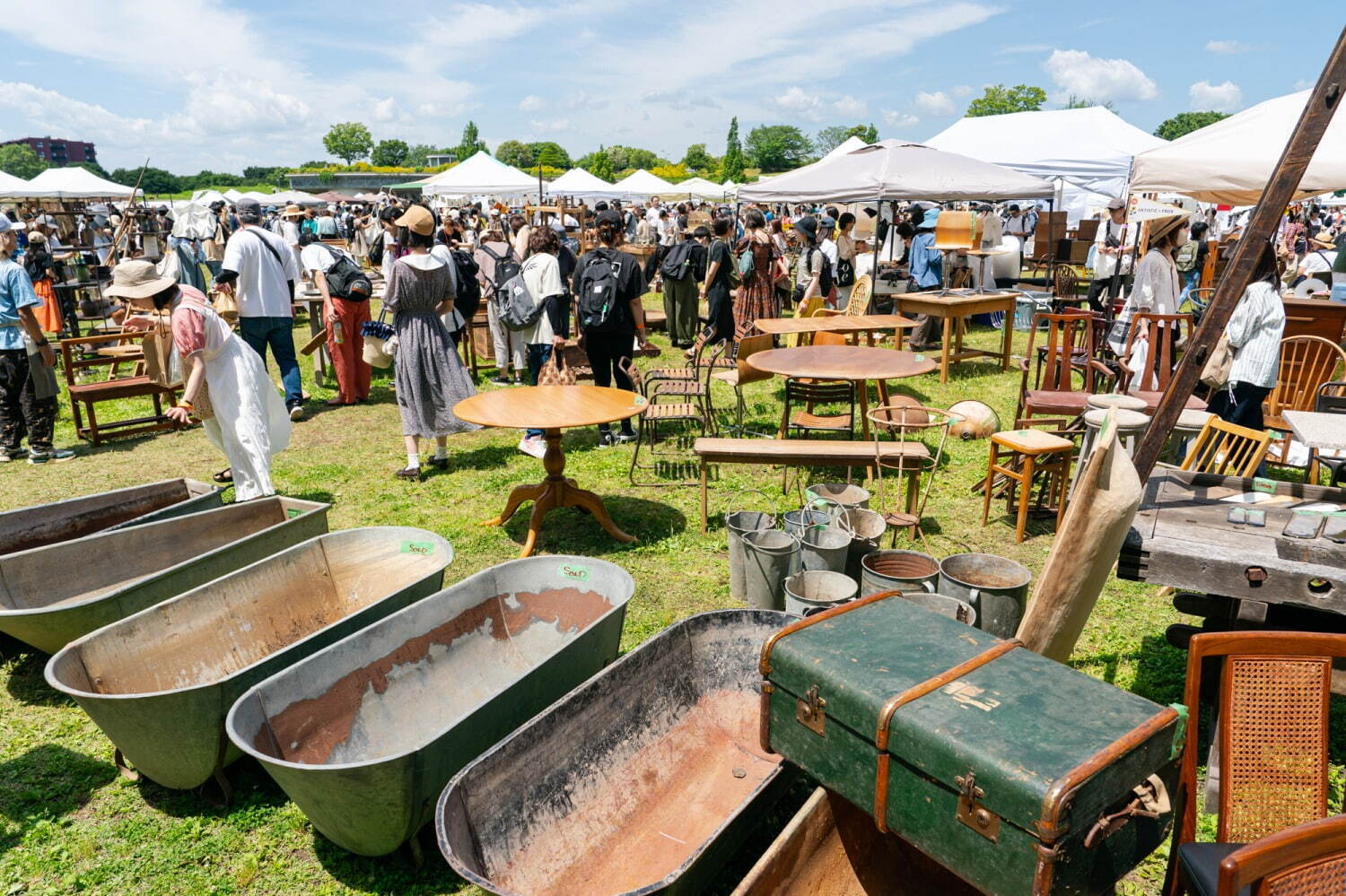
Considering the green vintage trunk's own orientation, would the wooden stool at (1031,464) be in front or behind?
behind

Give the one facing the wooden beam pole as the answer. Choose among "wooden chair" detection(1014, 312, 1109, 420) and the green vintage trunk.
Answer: the wooden chair

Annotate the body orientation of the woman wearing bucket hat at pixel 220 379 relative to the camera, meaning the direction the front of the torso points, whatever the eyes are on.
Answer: to the viewer's left

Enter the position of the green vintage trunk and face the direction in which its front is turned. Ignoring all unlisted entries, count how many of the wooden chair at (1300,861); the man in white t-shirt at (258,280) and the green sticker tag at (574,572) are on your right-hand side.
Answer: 2

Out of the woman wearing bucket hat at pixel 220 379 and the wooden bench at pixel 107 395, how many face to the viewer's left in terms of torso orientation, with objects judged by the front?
1

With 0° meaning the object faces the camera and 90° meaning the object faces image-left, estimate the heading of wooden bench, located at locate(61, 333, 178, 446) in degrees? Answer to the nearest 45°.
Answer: approximately 315°

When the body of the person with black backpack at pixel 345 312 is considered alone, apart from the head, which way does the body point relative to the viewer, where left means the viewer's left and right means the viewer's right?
facing away from the viewer and to the left of the viewer

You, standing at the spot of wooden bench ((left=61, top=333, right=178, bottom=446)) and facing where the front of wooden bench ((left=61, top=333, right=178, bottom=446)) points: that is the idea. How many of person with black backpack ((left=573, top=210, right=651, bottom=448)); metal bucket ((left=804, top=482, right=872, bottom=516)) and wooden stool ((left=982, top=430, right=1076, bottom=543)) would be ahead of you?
3

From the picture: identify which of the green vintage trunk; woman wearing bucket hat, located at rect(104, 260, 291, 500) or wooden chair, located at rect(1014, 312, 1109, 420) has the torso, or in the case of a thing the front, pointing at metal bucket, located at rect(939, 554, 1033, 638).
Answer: the wooden chair

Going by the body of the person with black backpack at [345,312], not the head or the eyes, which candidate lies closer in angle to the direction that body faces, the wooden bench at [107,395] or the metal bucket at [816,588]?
the wooden bench

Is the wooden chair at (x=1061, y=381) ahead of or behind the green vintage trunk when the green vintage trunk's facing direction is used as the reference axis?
behind

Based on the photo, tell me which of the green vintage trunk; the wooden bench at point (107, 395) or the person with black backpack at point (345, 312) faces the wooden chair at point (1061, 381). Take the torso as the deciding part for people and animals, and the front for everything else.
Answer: the wooden bench at point (107, 395)

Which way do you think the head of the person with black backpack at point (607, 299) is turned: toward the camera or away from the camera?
away from the camera
